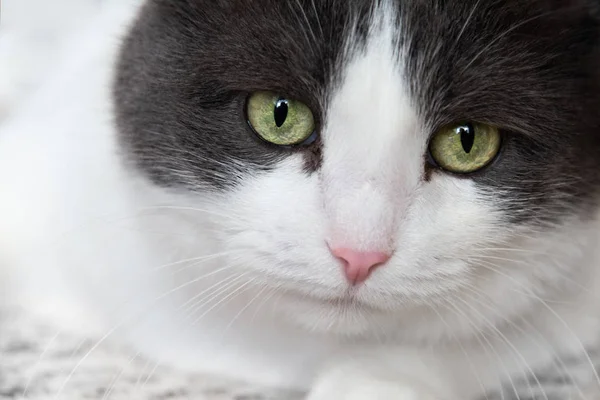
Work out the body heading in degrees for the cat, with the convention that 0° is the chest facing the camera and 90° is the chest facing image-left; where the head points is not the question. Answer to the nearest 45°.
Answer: approximately 0°
